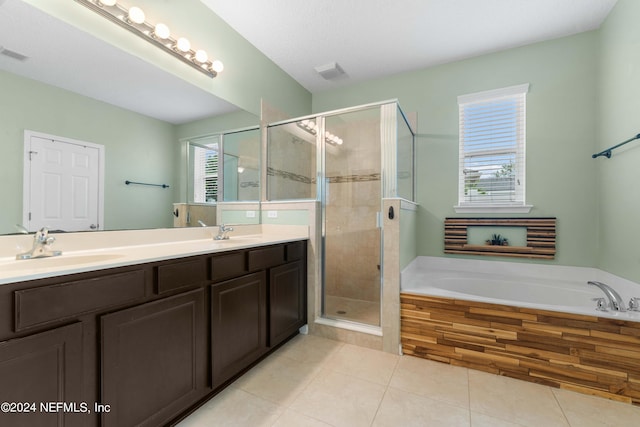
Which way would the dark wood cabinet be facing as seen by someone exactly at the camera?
facing the viewer and to the right of the viewer

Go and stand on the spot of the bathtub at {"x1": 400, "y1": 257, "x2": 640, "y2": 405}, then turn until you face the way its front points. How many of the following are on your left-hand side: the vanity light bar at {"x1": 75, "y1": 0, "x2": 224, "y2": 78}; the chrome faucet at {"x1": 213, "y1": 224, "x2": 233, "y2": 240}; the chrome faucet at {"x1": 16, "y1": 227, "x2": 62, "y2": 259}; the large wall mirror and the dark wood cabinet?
0

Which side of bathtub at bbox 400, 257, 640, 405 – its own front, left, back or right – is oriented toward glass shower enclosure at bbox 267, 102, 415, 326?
right

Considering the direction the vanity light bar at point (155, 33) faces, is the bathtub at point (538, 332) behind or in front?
in front

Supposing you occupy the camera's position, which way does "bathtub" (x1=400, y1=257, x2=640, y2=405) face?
facing the viewer

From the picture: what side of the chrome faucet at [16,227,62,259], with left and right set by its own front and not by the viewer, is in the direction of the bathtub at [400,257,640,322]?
front

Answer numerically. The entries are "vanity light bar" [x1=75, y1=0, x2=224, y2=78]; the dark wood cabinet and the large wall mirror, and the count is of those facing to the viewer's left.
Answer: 0

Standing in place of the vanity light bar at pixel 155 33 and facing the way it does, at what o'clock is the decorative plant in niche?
The decorative plant in niche is roughly at 11 o'clock from the vanity light bar.

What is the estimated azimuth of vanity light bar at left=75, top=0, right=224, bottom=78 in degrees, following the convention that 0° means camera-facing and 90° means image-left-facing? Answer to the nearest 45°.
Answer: approximately 315°

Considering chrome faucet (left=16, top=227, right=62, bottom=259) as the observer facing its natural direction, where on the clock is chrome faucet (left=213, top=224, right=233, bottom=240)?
chrome faucet (left=213, top=224, right=233, bottom=240) is roughly at 10 o'clock from chrome faucet (left=16, top=227, right=62, bottom=259).

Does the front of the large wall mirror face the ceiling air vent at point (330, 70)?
no

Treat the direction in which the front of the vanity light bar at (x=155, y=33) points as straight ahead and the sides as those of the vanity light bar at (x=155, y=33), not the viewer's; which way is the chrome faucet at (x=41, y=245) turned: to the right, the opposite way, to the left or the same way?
the same way

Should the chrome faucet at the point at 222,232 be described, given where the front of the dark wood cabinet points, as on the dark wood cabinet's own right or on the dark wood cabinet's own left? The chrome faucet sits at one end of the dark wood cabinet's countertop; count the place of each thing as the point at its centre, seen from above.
on the dark wood cabinet's own left
